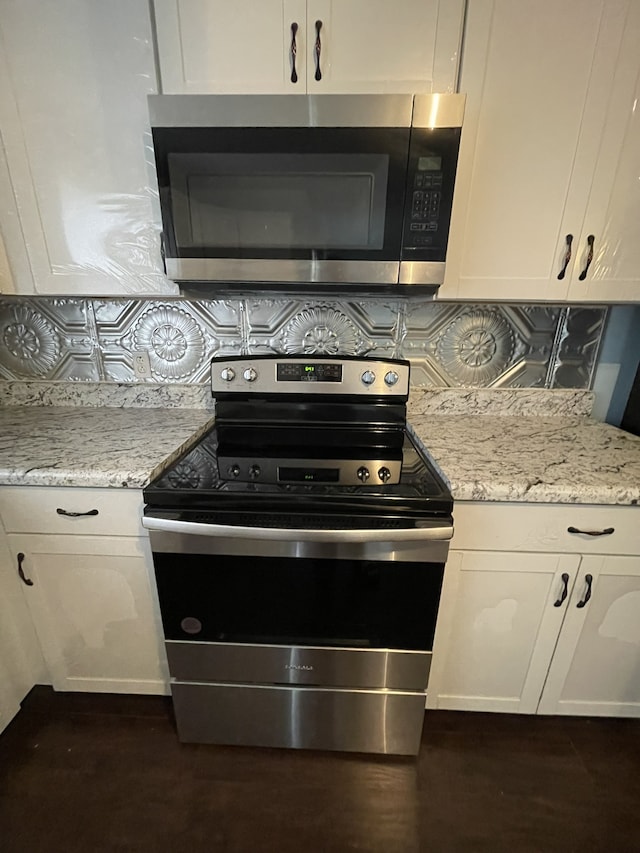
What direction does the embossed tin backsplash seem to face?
toward the camera

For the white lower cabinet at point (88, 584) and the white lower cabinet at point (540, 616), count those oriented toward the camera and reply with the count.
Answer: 2

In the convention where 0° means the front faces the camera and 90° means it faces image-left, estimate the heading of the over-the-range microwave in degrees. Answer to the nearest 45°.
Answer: approximately 0°

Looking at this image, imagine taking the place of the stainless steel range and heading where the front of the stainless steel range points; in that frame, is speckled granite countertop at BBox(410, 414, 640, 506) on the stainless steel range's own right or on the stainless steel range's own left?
on the stainless steel range's own left

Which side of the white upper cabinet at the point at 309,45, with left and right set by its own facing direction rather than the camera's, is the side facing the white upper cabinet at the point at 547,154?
left

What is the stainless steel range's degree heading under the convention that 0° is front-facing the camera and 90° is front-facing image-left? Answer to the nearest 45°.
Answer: approximately 0°

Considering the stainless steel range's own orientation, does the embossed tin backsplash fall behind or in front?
behind

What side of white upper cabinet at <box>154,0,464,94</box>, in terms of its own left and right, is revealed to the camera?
front

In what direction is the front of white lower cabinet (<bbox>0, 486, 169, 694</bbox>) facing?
toward the camera
